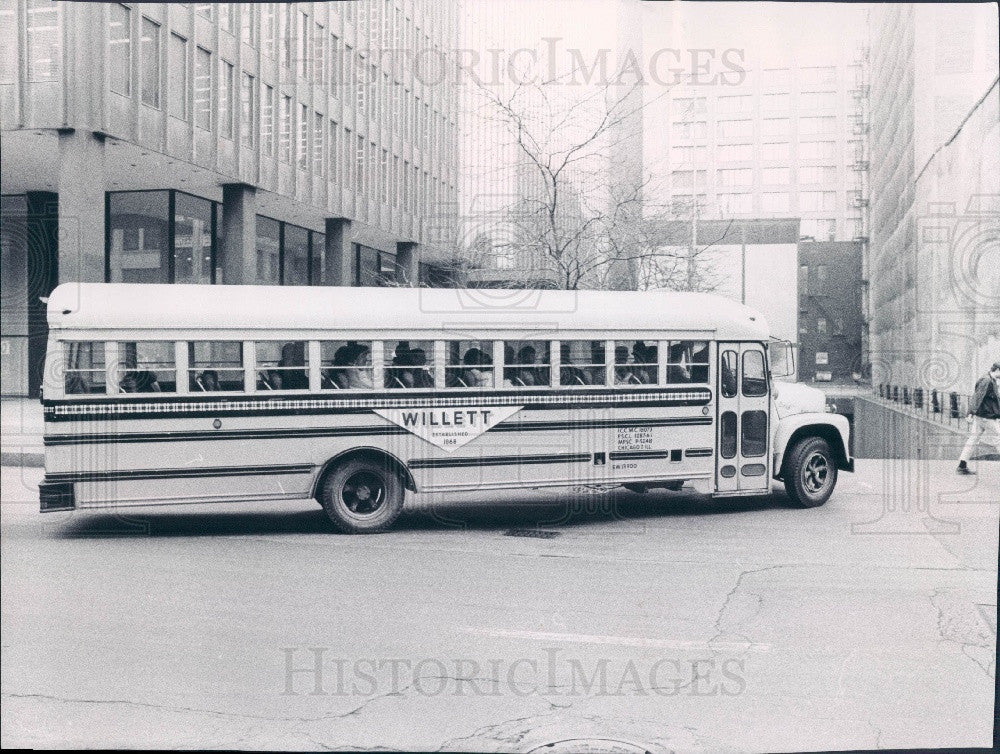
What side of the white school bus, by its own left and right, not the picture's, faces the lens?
right

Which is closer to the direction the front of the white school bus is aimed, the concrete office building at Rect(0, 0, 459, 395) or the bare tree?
the bare tree
